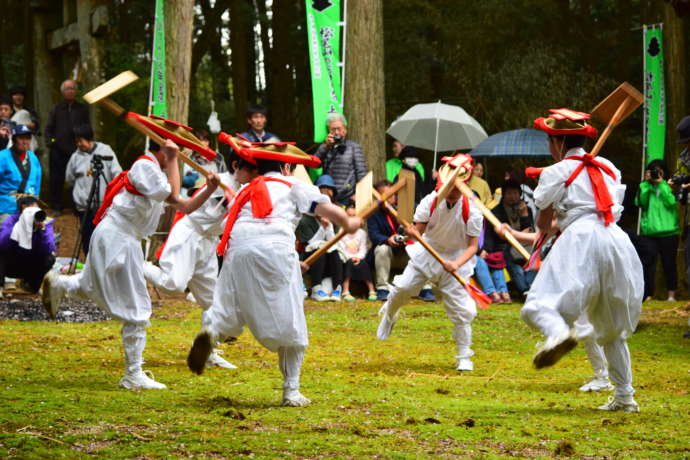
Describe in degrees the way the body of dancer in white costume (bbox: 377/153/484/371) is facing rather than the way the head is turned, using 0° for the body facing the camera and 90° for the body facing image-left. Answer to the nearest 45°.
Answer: approximately 0°

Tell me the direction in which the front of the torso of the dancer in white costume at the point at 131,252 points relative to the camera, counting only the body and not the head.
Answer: to the viewer's right

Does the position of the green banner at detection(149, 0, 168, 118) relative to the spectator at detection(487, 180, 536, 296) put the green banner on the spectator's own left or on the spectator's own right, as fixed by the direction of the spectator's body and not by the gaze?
on the spectator's own right

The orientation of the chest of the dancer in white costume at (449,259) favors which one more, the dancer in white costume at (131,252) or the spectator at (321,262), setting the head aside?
the dancer in white costume

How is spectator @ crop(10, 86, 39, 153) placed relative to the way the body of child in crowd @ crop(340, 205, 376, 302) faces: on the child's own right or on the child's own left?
on the child's own right

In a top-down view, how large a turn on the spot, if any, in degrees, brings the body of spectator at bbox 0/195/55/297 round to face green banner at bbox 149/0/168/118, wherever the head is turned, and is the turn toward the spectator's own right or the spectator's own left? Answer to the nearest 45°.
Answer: approximately 90° to the spectator's own left

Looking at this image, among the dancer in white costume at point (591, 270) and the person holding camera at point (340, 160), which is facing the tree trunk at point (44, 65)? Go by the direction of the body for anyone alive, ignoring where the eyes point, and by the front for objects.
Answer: the dancer in white costume

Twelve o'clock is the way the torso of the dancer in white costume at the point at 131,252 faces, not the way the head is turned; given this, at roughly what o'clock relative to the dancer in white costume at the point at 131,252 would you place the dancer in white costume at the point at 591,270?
the dancer in white costume at the point at 591,270 is roughly at 1 o'clock from the dancer in white costume at the point at 131,252.

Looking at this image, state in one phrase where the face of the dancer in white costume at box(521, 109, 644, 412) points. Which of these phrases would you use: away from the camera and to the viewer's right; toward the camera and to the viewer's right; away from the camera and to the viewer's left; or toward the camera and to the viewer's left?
away from the camera and to the viewer's left

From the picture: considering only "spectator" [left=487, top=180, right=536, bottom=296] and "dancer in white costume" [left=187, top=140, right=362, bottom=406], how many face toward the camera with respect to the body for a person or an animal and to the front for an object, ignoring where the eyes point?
1
